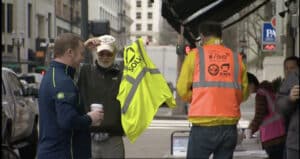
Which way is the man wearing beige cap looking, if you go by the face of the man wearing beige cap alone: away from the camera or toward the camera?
toward the camera

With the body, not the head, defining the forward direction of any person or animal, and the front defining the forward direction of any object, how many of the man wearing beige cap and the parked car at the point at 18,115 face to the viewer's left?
0

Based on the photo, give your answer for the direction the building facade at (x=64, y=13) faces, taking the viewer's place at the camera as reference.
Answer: facing the viewer and to the right of the viewer

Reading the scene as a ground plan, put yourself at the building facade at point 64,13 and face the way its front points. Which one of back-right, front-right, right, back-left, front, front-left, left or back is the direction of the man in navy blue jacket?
front-right

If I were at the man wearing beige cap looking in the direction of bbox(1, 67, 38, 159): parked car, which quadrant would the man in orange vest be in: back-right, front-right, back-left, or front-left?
back-right

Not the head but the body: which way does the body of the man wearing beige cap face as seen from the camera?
toward the camera

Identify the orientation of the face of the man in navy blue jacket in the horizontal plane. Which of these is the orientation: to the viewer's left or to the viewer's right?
to the viewer's right

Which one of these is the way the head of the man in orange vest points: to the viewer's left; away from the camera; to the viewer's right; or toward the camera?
away from the camera
